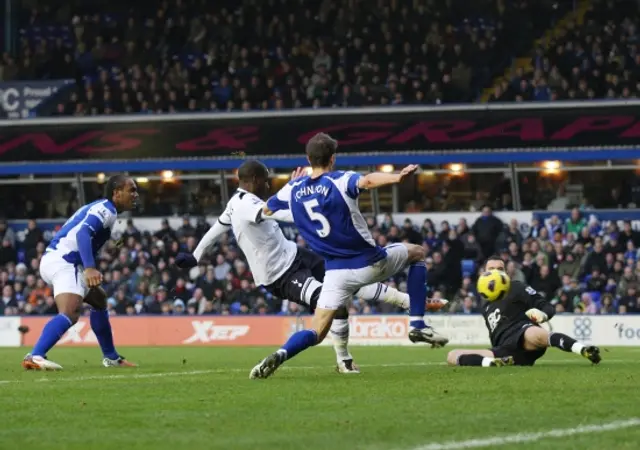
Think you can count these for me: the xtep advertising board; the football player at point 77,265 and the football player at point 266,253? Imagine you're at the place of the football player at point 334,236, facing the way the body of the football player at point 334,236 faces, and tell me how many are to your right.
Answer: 0

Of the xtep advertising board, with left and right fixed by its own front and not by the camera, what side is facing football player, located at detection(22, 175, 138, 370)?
front

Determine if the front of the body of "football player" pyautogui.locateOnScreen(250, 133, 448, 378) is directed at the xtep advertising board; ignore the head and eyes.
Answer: yes

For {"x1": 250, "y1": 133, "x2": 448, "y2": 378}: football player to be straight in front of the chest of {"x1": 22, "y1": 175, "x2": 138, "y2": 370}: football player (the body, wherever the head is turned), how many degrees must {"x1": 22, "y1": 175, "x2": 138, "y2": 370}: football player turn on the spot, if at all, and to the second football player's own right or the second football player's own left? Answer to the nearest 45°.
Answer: approximately 45° to the second football player's own right

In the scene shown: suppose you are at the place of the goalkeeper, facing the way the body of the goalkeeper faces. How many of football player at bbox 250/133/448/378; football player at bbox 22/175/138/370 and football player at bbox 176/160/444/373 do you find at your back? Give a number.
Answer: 0

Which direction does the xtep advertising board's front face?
toward the camera

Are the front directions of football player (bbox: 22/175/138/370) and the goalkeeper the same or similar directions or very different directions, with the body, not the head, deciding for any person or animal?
very different directions

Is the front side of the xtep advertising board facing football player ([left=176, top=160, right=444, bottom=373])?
yes

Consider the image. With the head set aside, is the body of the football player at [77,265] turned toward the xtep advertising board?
no

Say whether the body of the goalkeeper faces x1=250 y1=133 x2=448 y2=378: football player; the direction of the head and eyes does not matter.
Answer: yes

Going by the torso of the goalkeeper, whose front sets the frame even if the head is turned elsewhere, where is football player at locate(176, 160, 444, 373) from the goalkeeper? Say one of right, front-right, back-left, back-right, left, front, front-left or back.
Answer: front-right

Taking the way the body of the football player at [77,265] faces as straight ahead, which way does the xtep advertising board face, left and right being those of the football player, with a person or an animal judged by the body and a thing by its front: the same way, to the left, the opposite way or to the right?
to the right

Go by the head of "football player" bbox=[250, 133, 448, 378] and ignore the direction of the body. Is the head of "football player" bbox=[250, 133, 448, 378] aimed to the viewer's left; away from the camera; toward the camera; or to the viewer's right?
away from the camera

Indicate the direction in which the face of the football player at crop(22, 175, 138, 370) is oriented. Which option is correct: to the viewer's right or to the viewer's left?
to the viewer's right

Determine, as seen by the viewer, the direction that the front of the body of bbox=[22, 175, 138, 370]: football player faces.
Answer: to the viewer's right

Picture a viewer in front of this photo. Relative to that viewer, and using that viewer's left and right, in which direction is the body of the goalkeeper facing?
facing the viewer and to the left of the viewer

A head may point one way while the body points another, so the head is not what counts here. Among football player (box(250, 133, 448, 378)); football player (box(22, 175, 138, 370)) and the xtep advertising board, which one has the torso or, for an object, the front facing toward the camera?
the xtep advertising board

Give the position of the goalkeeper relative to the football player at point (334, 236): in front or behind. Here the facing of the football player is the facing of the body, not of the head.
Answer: in front

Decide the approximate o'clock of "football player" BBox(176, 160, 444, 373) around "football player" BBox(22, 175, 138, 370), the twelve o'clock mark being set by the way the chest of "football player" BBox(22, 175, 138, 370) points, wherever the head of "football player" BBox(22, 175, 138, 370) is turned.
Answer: "football player" BBox(176, 160, 444, 373) is roughly at 1 o'clock from "football player" BBox(22, 175, 138, 370).

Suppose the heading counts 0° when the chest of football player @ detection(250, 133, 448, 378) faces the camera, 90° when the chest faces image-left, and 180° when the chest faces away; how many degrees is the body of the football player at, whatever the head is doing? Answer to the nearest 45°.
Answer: approximately 225°
